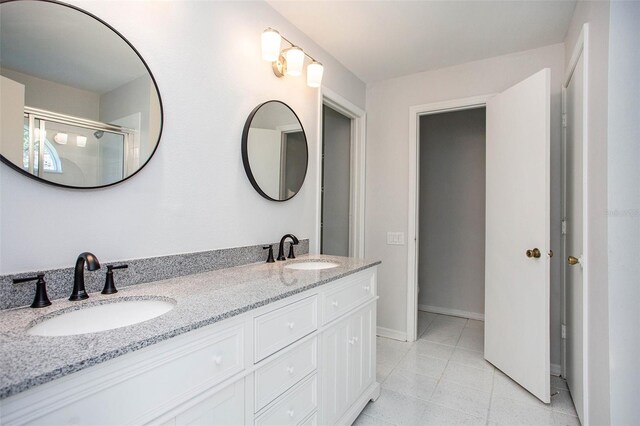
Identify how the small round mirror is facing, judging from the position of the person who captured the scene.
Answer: facing the viewer and to the right of the viewer

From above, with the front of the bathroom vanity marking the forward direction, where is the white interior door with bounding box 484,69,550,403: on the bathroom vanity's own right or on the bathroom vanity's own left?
on the bathroom vanity's own left

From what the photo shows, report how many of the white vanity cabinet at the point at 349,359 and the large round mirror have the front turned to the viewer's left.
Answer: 0

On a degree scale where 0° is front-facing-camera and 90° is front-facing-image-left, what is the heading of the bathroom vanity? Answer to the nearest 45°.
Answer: approximately 315°

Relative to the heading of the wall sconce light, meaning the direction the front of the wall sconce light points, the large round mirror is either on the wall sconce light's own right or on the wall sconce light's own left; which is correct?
on the wall sconce light's own right

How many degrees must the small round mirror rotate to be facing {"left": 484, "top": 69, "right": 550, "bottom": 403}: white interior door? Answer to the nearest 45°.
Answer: approximately 45° to its left
